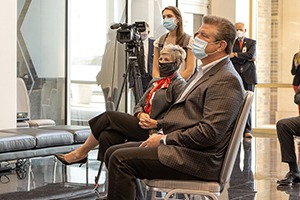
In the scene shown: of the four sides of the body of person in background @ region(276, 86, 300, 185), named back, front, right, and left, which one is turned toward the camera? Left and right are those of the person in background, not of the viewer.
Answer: left

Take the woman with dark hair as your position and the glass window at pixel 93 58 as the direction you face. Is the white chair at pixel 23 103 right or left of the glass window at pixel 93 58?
left

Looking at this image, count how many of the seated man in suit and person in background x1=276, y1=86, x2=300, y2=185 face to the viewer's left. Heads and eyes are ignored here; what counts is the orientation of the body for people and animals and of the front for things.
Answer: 2

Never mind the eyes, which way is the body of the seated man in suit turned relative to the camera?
to the viewer's left

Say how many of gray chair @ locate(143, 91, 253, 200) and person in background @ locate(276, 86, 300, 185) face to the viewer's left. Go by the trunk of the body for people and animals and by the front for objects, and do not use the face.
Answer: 2

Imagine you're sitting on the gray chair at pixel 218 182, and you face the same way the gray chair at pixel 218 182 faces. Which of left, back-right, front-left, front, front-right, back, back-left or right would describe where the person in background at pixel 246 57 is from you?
right

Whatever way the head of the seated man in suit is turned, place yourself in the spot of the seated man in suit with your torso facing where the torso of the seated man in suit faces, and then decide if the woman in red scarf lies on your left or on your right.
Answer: on your right

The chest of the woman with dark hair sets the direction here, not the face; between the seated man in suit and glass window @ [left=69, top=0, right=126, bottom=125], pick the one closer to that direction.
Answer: the seated man in suit

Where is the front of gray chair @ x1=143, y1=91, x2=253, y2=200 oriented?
to the viewer's left

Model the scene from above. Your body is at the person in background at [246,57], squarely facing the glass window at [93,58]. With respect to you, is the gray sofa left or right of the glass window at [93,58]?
left

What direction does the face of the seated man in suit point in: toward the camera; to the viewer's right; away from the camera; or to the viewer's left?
to the viewer's left

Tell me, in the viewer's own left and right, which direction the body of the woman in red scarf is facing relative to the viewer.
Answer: facing the viewer and to the left of the viewer

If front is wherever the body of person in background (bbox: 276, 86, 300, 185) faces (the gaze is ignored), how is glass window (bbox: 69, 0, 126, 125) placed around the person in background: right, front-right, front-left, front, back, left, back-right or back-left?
front-right

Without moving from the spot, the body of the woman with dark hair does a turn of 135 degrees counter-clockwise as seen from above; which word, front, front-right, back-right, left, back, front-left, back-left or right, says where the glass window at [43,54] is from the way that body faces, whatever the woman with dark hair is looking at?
back-left
